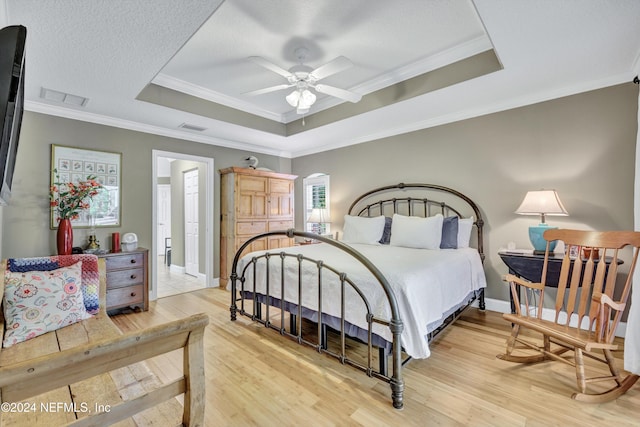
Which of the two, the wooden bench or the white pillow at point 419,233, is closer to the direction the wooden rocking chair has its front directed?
the wooden bench

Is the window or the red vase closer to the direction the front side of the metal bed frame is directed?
the red vase

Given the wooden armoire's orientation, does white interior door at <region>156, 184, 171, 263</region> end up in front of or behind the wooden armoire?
behind

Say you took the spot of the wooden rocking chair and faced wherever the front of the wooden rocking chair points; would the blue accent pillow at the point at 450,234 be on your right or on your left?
on your right

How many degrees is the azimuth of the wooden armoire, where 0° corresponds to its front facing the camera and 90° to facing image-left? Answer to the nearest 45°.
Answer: approximately 315°

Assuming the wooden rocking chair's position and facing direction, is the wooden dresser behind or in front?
in front

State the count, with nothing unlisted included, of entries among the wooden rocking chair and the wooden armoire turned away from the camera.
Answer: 0

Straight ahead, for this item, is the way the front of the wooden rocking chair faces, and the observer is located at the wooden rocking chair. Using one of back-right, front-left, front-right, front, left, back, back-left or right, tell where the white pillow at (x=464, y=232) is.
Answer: right

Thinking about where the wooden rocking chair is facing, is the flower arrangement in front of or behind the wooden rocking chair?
in front

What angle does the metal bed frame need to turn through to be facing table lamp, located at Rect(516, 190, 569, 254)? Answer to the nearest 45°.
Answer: approximately 135° to its left

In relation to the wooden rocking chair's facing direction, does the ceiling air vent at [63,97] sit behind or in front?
in front

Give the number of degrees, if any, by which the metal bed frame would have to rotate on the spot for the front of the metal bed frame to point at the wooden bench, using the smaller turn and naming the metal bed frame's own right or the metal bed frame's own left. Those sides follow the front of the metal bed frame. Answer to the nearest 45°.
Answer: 0° — it already faces it

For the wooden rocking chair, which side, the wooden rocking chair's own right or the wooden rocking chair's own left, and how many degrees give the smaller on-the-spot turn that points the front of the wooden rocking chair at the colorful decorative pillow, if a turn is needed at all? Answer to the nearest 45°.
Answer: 0° — it already faces it

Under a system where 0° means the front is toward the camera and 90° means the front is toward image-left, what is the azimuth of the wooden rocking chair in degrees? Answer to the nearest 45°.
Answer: approximately 45°
